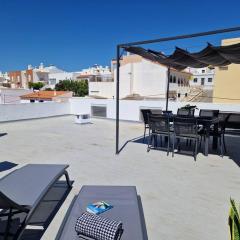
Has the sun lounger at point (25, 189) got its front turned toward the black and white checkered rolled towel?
no

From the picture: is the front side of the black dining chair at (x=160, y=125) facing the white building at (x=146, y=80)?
yes

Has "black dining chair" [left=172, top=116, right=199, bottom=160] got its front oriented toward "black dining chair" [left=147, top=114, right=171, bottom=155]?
no

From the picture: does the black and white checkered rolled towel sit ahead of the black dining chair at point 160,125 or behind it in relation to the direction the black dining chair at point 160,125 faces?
behind

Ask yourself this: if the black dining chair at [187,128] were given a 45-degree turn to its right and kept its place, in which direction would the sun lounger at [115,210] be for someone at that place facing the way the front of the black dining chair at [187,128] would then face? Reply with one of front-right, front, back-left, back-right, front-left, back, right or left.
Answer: back-right

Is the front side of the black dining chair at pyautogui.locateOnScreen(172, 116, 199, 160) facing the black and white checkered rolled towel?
no

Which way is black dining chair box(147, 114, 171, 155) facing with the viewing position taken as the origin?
facing away from the viewer

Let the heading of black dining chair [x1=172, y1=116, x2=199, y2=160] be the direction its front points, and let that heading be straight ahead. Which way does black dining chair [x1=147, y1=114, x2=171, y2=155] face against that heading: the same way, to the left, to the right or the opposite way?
the same way

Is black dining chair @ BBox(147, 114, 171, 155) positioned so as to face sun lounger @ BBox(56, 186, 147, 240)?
no

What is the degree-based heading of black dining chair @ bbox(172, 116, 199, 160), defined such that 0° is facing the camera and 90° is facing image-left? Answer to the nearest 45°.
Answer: approximately 180°

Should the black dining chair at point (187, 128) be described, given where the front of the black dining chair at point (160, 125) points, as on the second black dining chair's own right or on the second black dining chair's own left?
on the second black dining chair's own right

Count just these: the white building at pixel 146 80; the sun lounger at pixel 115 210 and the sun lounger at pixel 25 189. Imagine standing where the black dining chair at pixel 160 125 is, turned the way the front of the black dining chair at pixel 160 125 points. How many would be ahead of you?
1
